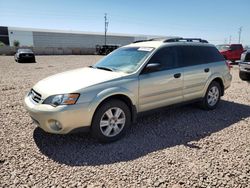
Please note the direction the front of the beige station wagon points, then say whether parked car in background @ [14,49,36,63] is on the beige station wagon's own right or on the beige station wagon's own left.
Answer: on the beige station wagon's own right

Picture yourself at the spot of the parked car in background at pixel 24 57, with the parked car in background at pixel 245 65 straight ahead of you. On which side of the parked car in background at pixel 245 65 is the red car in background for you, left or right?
left

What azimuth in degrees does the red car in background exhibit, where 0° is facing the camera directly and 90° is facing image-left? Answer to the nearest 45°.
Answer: approximately 45°

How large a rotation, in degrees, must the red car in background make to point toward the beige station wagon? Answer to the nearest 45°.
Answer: approximately 45° to its left

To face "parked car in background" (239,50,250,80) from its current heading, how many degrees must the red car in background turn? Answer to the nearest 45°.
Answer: approximately 45° to its left

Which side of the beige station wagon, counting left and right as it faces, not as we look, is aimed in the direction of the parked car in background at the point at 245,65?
back

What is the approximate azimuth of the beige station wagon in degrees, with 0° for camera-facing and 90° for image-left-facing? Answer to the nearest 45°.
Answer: approximately 45°

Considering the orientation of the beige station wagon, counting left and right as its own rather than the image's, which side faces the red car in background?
back
